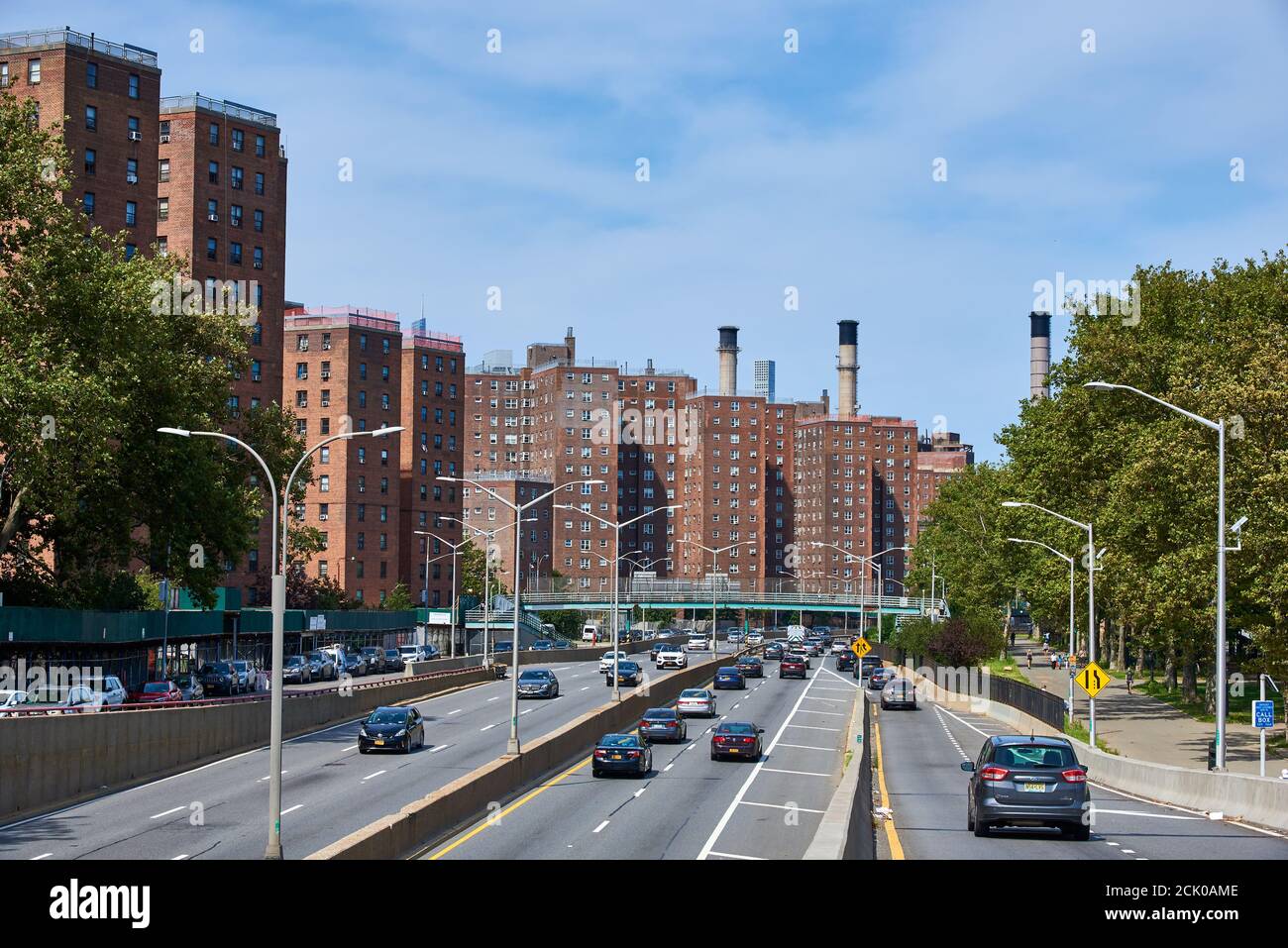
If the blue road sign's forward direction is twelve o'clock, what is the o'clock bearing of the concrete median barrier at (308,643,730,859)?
The concrete median barrier is roughly at 2 o'clock from the blue road sign.

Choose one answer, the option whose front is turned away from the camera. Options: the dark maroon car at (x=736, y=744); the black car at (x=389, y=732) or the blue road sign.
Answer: the dark maroon car at (x=736, y=744)

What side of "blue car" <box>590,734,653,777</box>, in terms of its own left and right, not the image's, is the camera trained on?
back

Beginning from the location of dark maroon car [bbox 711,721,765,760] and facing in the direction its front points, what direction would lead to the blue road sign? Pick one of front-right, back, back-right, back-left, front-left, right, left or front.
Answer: back-right

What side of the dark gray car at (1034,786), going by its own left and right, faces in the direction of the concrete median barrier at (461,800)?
left

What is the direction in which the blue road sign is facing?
toward the camera

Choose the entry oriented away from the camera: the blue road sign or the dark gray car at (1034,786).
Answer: the dark gray car

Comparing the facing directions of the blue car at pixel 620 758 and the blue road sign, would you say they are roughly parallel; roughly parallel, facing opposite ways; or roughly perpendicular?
roughly parallel, facing opposite ways

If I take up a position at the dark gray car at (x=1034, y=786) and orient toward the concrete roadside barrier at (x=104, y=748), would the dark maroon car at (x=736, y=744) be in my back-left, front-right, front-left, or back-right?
front-right

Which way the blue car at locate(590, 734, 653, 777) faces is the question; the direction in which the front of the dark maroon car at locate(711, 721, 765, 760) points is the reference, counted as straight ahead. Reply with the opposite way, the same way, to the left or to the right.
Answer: the same way

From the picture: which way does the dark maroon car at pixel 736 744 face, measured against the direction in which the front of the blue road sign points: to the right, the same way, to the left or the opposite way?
the opposite way

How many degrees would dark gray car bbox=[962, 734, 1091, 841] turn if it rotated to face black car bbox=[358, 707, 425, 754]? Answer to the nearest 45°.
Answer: approximately 45° to its left

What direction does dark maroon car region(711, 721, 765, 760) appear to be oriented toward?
away from the camera

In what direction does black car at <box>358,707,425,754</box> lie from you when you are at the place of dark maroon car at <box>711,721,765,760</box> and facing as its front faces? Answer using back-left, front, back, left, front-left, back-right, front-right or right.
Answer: left

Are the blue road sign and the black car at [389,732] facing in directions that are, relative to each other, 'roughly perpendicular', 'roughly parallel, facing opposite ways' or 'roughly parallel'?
roughly parallel

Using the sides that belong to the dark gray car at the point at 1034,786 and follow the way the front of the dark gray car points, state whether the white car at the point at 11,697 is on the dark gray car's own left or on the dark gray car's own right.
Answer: on the dark gray car's own left

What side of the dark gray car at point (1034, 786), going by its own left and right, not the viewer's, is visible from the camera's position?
back
